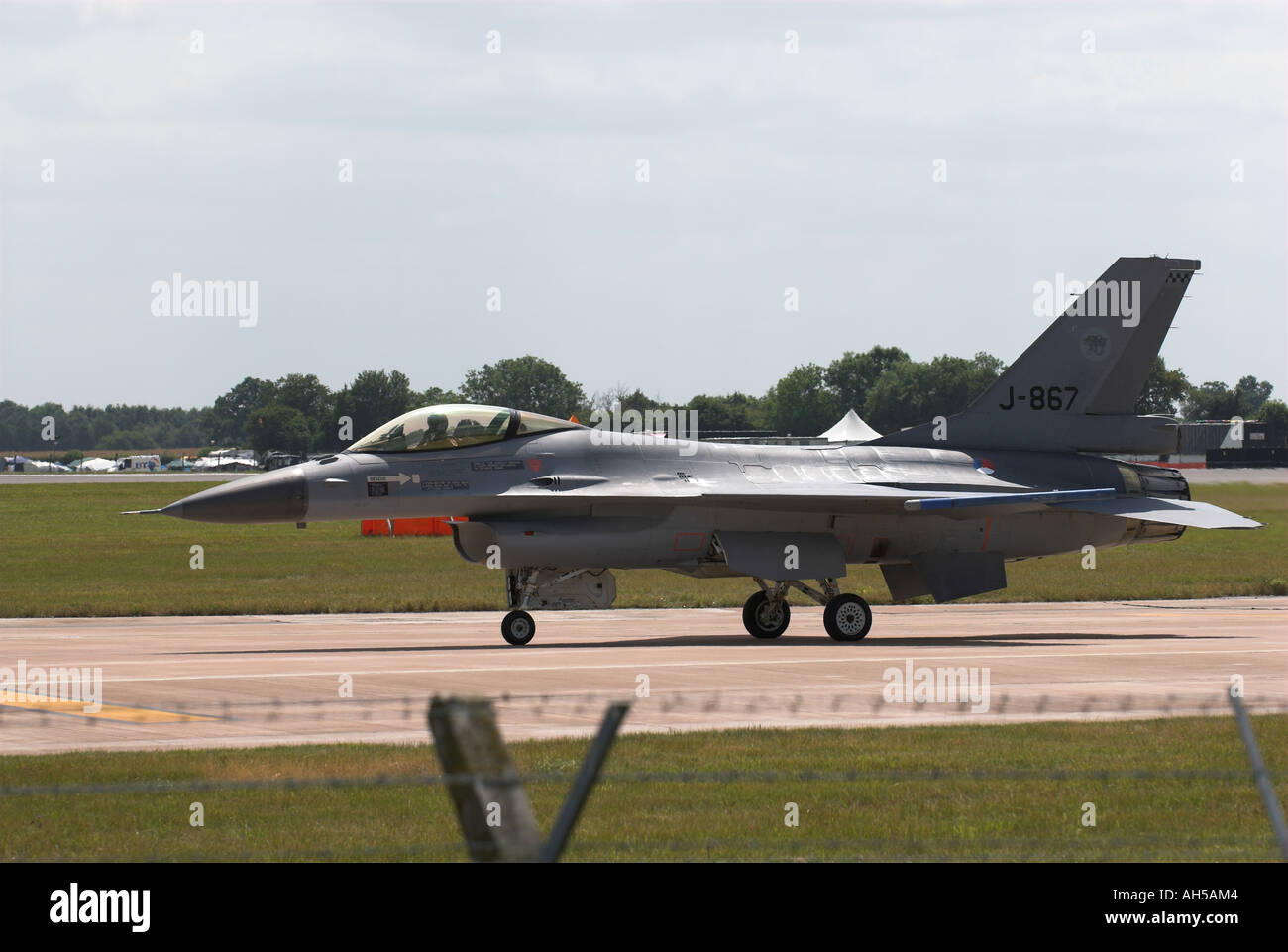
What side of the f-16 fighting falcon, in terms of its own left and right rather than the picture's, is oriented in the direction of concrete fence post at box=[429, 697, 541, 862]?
left

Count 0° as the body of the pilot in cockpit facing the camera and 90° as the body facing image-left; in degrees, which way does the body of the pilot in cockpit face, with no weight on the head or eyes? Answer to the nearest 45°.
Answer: approximately 90°

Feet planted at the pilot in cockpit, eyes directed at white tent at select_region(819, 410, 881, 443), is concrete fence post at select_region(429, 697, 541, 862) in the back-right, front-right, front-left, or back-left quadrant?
back-right

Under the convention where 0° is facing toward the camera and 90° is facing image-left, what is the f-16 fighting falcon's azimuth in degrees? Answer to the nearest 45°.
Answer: approximately 90°

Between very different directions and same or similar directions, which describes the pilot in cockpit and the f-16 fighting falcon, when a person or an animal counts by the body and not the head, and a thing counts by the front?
same or similar directions

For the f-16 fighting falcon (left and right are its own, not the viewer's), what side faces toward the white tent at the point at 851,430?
right

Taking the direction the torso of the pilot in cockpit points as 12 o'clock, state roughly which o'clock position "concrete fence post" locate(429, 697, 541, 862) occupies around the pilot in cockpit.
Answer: The concrete fence post is roughly at 9 o'clock from the pilot in cockpit.

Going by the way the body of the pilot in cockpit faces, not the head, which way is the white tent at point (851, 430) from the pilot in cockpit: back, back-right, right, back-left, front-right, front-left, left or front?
back-right
